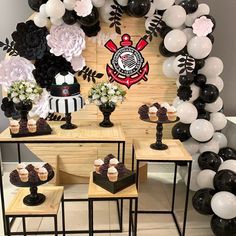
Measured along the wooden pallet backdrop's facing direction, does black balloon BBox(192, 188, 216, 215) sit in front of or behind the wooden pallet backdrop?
in front

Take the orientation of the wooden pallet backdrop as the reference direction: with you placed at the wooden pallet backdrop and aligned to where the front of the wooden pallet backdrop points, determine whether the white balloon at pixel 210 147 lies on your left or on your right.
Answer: on your left

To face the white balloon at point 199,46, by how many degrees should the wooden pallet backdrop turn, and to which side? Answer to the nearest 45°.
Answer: approximately 45° to its left

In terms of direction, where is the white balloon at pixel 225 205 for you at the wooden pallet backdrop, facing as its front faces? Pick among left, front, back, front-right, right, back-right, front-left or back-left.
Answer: front-left

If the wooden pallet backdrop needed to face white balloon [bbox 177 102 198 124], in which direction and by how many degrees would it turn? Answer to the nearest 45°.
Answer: approximately 45° to its left

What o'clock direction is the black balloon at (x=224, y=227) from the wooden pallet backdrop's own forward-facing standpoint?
The black balloon is roughly at 11 o'clock from the wooden pallet backdrop.

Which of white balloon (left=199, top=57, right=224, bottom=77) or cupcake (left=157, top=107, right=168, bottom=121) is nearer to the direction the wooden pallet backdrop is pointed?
the cupcake

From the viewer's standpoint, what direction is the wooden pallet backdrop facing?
toward the camera

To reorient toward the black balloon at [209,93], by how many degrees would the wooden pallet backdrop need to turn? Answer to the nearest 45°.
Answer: approximately 90° to its left

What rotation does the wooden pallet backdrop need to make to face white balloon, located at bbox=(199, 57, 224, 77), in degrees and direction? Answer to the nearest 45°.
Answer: approximately 90° to its left

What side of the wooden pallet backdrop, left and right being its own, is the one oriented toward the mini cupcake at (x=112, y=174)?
front

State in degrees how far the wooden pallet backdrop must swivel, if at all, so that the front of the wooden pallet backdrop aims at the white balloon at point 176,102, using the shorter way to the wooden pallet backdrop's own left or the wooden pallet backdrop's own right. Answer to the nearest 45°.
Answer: approximately 90° to the wooden pallet backdrop's own left
